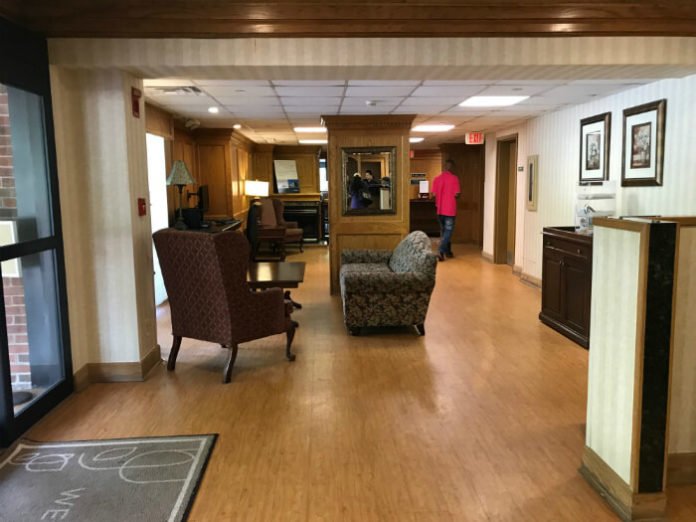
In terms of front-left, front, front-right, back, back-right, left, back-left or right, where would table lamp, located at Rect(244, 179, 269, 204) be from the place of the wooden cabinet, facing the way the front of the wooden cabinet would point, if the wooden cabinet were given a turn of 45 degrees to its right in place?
front-right

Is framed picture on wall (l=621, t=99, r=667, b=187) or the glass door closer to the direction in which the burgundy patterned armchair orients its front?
the framed picture on wall

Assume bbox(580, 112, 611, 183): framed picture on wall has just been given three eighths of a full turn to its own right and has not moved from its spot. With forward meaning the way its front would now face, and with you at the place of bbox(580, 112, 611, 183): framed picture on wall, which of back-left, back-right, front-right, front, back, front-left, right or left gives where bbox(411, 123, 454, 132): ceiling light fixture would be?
front-left

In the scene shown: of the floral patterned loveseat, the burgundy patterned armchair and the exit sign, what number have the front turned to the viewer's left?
1

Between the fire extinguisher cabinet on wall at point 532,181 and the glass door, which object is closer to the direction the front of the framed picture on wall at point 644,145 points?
the glass door

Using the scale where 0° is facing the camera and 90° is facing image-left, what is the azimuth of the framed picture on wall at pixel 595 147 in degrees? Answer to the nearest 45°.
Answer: approximately 45°

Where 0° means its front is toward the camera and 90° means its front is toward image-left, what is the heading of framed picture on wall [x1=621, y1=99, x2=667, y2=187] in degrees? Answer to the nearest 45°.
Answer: approximately 45°

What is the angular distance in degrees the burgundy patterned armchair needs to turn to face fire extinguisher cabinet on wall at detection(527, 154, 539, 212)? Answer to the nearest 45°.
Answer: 0° — it already faces it

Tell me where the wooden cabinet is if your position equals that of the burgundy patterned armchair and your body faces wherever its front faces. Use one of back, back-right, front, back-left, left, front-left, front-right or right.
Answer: front-right
